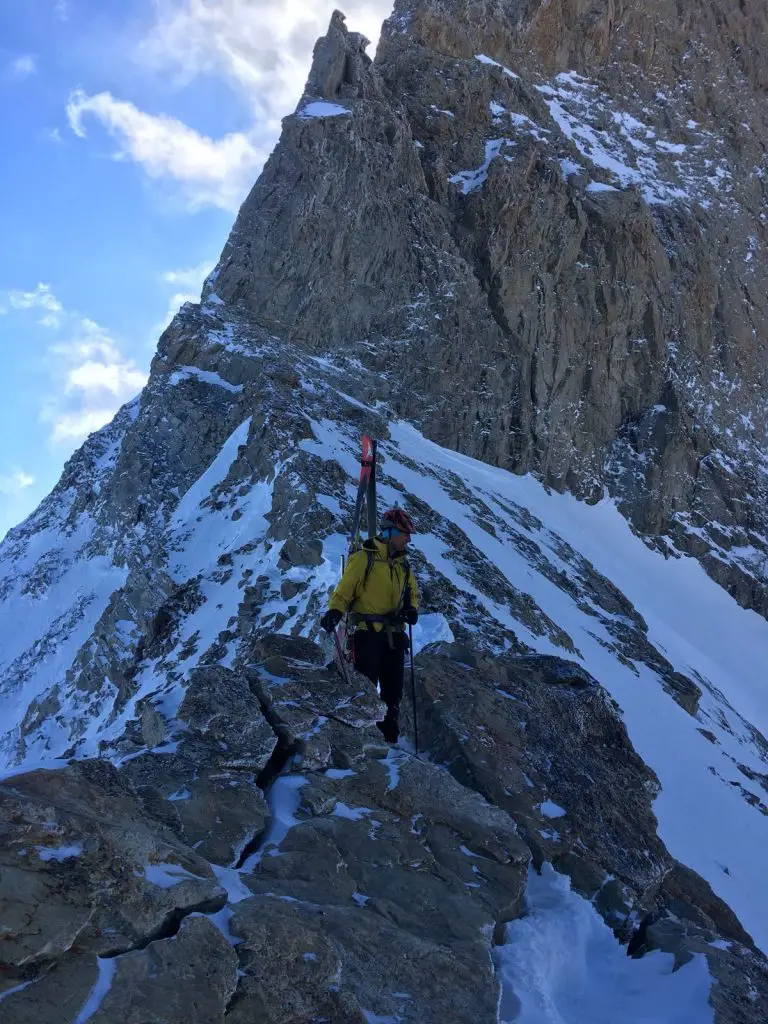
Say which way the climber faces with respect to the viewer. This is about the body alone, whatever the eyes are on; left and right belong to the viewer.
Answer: facing the viewer and to the right of the viewer
